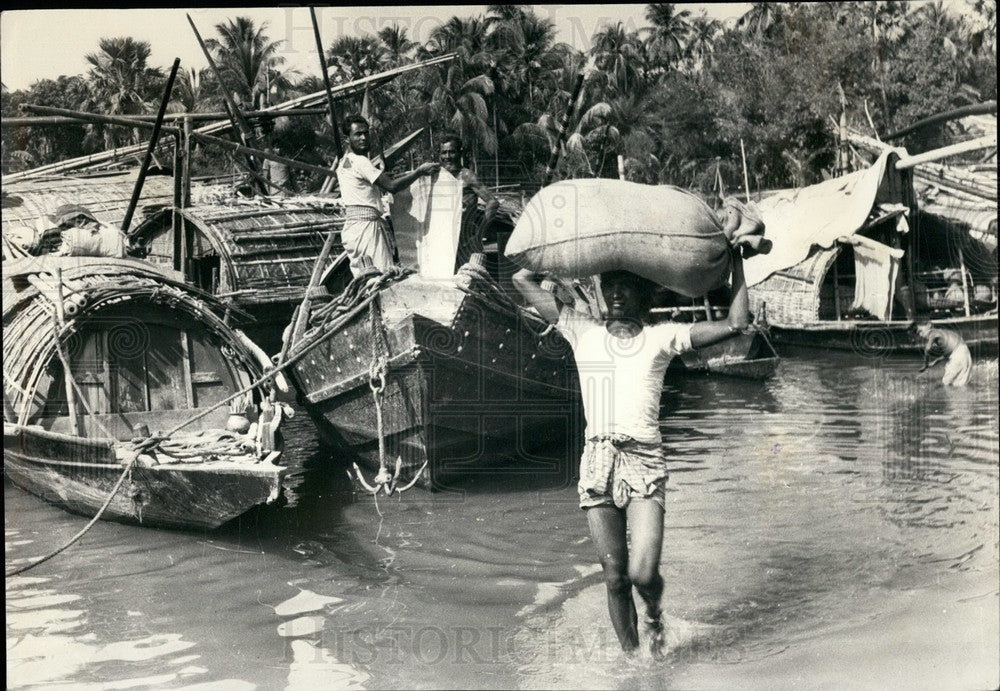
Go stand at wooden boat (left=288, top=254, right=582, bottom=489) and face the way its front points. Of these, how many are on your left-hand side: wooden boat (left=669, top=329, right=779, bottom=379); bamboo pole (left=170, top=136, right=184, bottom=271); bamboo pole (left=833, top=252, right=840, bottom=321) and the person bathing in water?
3

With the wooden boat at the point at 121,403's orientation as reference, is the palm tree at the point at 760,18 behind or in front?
behind

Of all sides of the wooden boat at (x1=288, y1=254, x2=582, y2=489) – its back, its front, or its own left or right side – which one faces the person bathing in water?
left

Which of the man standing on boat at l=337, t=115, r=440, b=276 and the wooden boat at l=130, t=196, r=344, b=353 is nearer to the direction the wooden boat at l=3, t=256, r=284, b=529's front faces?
the man standing on boat

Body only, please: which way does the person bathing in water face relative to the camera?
to the viewer's left

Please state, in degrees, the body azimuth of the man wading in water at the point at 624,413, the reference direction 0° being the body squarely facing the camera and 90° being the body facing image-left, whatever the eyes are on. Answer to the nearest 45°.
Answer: approximately 0°
